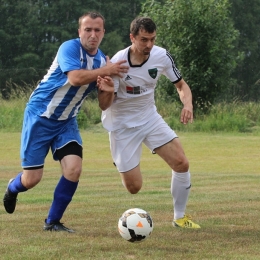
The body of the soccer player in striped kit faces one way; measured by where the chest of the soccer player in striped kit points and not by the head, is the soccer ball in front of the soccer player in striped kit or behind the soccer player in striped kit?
in front

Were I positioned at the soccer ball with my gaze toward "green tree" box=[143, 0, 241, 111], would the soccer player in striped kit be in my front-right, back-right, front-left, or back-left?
front-left

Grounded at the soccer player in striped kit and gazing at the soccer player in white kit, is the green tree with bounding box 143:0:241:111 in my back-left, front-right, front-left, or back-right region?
front-left

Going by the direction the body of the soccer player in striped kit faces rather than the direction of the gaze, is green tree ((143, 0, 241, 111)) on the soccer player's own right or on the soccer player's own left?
on the soccer player's own left

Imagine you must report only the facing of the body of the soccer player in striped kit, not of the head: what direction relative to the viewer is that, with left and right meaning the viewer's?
facing the viewer and to the right of the viewer

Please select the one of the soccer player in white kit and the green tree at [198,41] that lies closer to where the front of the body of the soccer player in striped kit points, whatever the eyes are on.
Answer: the soccer player in white kit

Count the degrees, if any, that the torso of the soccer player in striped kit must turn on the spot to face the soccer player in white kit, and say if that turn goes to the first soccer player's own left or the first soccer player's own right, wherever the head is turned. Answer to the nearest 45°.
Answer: approximately 45° to the first soccer player's own left
